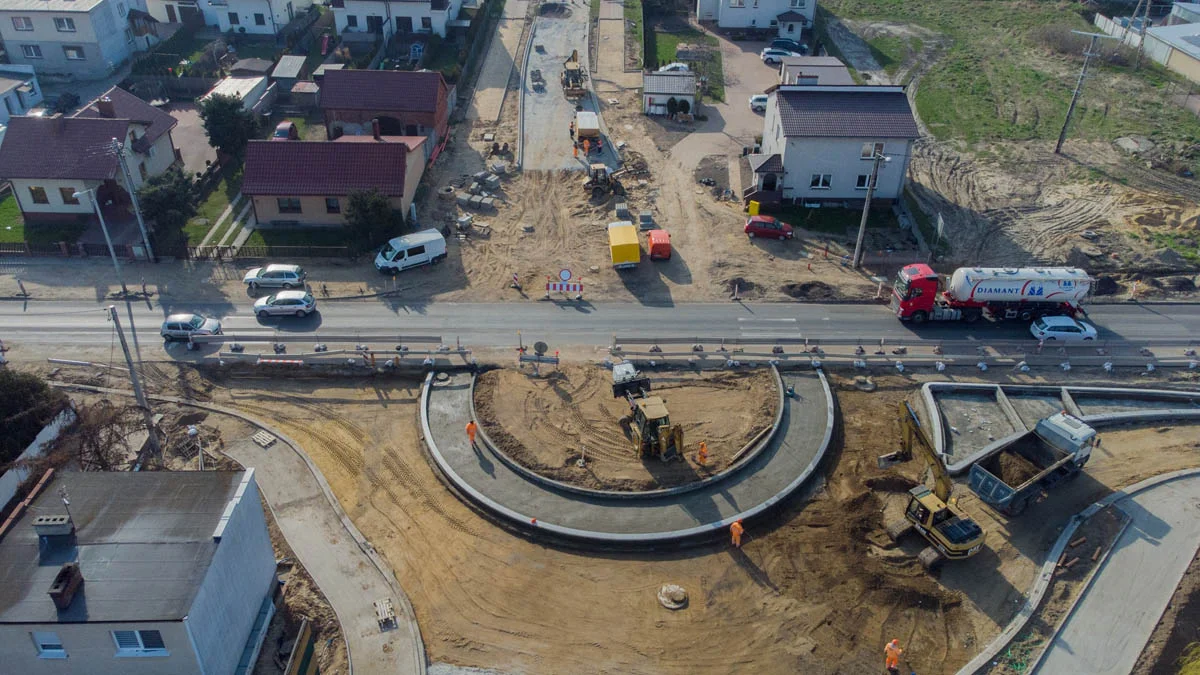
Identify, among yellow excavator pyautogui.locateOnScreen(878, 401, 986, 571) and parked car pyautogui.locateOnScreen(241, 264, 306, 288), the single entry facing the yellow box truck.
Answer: the yellow excavator

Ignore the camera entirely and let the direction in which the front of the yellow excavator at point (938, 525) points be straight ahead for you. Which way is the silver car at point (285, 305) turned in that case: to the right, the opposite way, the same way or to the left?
to the left

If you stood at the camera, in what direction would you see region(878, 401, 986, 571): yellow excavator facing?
facing away from the viewer and to the left of the viewer

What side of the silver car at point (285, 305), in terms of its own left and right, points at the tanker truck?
back

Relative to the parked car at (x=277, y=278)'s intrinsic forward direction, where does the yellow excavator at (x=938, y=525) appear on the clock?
The yellow excavator is roughly at 8 o'clock from the parked car.

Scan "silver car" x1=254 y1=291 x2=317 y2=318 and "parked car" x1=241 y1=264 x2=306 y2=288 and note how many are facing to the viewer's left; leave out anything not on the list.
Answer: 2

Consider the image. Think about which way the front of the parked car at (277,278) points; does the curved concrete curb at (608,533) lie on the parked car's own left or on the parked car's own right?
on the parked car's own left

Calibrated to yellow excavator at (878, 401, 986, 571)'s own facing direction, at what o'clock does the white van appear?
The white van is roughly at 11 o'clock from the yellow excavator.

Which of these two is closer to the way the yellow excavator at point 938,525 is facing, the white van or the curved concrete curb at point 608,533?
the white van

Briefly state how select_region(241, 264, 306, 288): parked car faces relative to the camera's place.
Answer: facing to the left of the viewer

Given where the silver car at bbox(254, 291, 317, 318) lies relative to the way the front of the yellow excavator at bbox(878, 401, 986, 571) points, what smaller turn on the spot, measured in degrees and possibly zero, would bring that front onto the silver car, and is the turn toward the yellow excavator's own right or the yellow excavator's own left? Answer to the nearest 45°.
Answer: approximately 45° to the yellow excavator's own left

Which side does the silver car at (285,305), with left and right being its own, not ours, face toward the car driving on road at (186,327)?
front

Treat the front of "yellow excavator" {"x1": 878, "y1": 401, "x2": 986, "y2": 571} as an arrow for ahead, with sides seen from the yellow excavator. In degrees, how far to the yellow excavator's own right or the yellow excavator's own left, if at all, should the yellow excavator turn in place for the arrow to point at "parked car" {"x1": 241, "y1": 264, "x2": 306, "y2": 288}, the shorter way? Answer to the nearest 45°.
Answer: approximately 45° to the yellow excavator's own left

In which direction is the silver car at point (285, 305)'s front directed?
to the viewer's left
